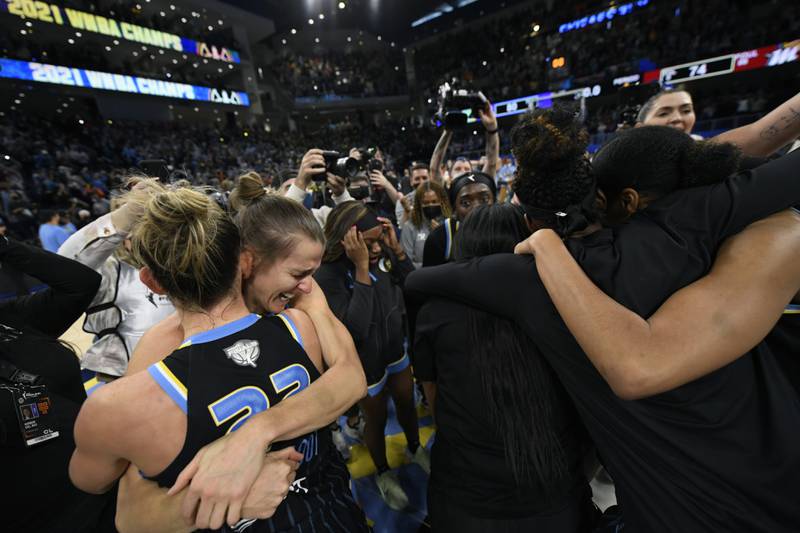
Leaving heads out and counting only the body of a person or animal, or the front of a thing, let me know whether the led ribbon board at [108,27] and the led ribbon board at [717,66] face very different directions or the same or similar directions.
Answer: very different directions

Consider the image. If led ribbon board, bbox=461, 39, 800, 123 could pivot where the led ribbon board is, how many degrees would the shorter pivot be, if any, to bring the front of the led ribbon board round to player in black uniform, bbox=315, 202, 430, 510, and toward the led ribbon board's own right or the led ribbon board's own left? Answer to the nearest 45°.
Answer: approximately 45° to the led ribbon board's own left

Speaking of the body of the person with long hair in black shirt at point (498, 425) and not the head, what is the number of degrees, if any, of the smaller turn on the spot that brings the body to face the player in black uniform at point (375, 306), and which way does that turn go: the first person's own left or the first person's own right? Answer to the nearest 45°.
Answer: approximately 45° to the first person's own left

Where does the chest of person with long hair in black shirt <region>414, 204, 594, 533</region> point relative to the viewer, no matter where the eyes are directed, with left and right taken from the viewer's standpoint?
facing away from the viewer

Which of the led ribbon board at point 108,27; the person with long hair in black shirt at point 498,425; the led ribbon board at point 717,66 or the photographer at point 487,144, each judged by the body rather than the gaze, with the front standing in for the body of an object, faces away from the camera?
the person with long hair in black shirt

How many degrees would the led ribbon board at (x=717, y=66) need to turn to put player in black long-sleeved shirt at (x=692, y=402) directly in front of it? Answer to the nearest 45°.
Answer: approximately 45° to its left

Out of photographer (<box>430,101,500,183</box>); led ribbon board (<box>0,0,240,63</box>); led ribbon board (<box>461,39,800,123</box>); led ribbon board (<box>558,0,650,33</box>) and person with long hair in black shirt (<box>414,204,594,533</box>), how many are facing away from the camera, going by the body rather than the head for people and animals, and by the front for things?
1

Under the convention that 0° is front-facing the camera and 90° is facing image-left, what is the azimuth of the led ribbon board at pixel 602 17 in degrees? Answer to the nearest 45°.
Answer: approximately 45°

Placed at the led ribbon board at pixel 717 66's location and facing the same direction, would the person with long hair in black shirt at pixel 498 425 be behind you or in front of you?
in front

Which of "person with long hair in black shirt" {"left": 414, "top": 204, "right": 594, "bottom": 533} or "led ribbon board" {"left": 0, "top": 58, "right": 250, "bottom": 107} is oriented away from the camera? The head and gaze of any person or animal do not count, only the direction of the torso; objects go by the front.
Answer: the person with long hair in black shirt

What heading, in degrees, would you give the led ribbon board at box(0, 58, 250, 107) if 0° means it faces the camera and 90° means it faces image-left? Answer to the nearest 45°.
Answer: approximately 315°

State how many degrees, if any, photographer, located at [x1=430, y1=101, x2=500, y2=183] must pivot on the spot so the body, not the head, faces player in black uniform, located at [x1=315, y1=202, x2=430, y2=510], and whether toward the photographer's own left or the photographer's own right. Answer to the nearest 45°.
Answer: approximately 45° to the photographer's own right

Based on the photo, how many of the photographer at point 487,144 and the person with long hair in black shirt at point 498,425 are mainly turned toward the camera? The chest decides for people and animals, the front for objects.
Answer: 1

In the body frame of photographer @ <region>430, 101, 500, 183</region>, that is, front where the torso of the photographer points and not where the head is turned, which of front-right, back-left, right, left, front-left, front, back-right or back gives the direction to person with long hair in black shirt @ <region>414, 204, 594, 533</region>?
front

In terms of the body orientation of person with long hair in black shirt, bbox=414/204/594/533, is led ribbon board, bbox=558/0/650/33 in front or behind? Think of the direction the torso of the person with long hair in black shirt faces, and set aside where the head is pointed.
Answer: in front

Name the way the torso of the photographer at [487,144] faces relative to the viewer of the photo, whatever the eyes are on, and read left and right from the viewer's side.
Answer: facing the viewer

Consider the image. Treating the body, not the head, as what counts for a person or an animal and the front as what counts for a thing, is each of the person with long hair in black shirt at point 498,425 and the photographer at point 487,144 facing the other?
yes

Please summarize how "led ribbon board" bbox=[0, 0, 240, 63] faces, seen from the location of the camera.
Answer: facing the viewer and to the right of the viewer

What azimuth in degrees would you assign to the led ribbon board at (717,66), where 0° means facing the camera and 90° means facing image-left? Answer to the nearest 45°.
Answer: approximately 45°
